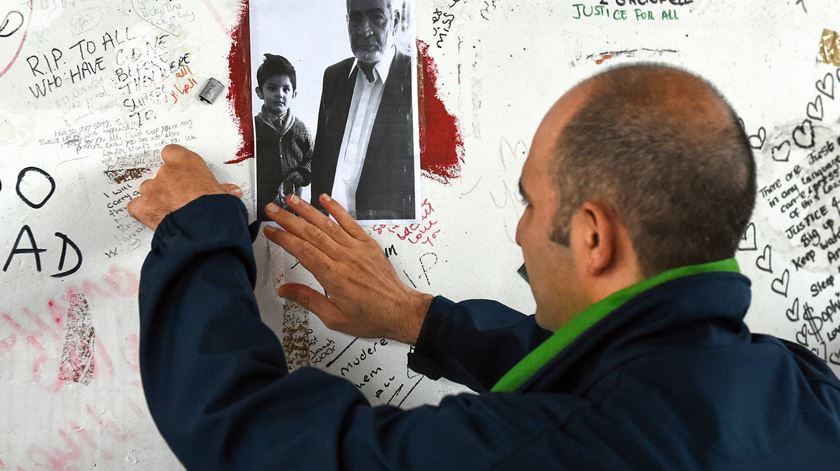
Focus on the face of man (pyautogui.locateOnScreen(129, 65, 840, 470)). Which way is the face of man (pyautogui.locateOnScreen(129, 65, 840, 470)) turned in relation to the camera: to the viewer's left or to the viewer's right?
to the viewer's left

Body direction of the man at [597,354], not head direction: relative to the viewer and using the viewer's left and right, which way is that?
facing away from the viewer and to the left of the viewer
